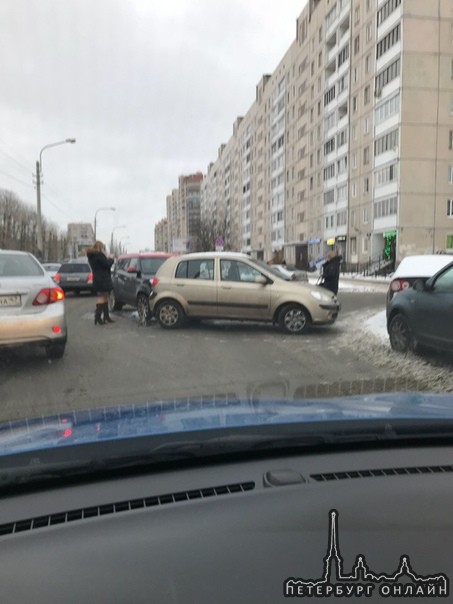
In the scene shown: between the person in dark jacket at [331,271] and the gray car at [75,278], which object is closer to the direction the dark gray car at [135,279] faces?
the person in dark jacket

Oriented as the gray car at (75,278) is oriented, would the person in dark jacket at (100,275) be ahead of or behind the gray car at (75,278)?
behind

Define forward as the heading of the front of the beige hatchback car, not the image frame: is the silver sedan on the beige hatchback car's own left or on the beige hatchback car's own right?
on the beige hatchback car's own right

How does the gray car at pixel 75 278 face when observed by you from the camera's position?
facing away from the viewer

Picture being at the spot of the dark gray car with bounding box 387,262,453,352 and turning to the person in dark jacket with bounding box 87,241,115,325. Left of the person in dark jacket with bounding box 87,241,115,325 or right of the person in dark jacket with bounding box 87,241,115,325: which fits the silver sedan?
left

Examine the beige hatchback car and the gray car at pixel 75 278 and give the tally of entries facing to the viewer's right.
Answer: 1

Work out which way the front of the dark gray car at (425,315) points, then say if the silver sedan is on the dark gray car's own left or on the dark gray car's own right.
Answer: on the dark gray car's own left

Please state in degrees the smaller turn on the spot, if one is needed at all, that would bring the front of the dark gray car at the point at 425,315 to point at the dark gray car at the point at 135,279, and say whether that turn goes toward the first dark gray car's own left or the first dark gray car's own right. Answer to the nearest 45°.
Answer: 0° — it already faces it

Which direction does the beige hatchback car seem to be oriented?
to the viewer's right

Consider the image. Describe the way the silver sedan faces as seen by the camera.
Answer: facing away from the viewer

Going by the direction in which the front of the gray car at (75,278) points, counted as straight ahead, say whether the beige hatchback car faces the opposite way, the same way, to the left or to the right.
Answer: to the right
